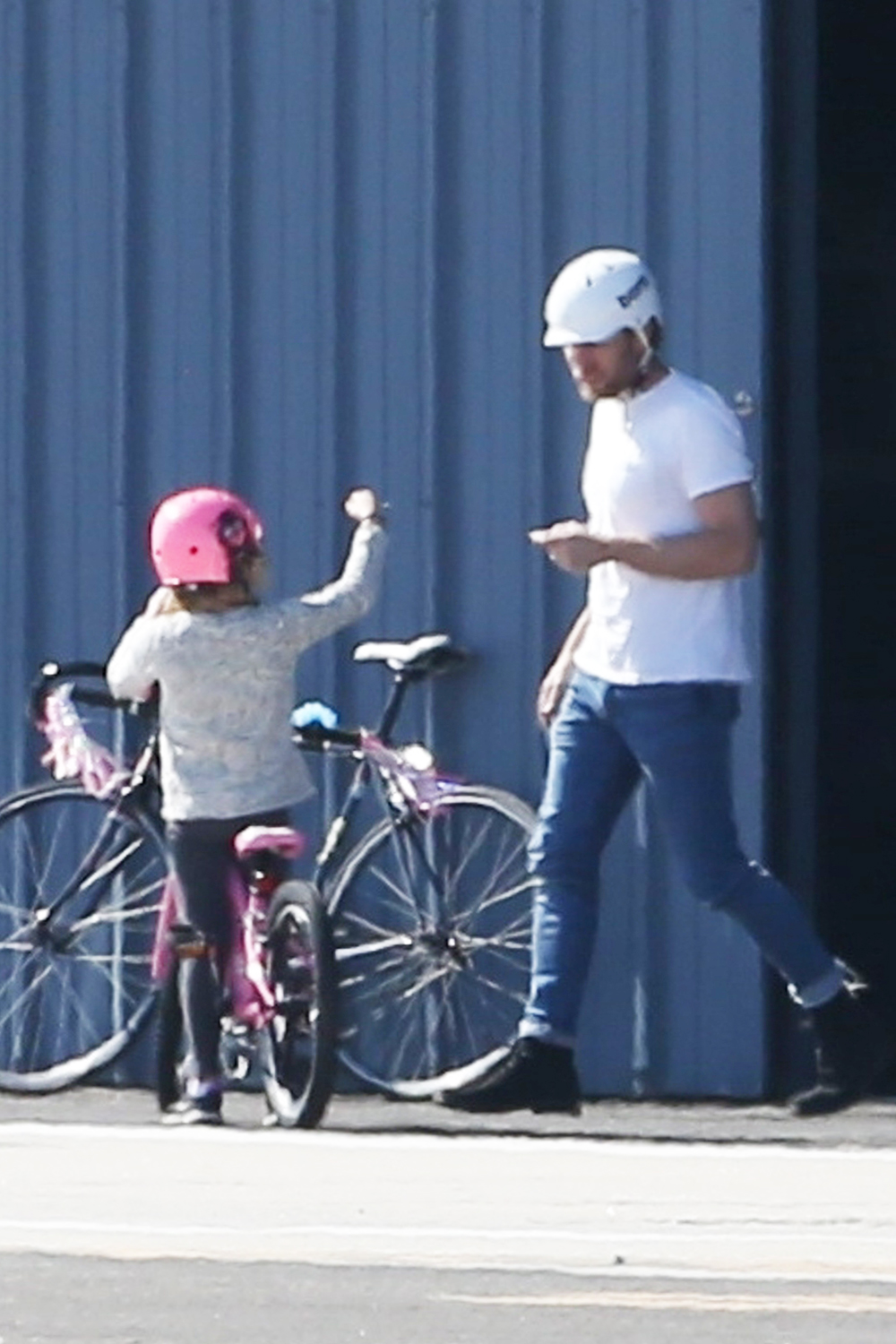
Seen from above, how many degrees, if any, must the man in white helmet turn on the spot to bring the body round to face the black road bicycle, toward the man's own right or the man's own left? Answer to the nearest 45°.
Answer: approximately 45° to the man's own right

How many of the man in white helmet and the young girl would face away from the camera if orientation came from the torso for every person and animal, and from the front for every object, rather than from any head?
1

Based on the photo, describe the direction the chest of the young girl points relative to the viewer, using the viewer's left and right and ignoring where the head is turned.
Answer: facing away from the viewer

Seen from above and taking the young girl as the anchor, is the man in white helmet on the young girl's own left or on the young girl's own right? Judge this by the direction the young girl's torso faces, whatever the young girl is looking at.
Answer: on the young girl's own right

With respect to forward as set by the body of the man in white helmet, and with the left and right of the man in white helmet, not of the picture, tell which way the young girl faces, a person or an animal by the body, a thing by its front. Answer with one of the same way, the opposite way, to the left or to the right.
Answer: to the right

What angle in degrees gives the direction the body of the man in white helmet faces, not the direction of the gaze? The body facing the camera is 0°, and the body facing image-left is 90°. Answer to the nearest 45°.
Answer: approximately 90°
